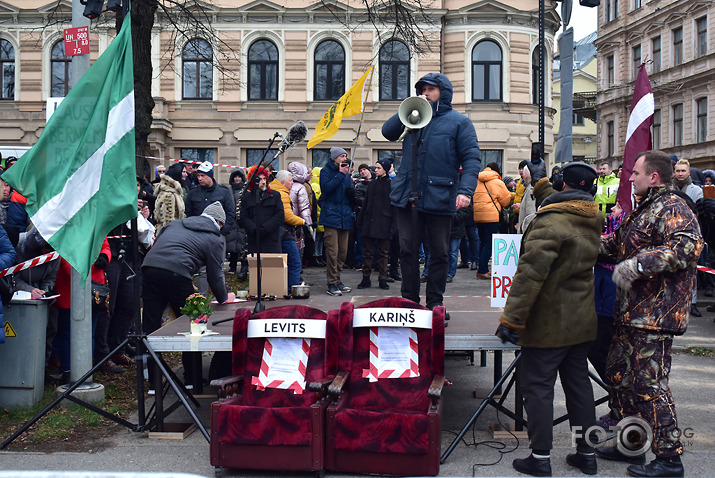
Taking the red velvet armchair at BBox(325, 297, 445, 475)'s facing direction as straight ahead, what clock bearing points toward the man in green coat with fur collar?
The man in green coat with fur collar is roughly at 9 o'clock from the red velvet armchair.

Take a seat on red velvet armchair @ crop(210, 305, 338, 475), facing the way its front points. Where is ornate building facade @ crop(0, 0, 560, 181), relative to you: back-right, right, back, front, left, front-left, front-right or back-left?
back

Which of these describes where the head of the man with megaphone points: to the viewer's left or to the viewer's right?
to the viewer's left

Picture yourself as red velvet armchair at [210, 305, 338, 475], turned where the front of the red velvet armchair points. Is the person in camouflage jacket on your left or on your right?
on your left

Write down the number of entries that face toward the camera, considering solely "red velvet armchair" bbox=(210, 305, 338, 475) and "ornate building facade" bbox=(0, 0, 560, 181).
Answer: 2

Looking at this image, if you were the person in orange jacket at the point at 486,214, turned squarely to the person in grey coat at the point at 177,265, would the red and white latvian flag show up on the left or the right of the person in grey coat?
left

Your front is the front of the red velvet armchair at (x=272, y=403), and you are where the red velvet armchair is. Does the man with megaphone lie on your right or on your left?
on your left

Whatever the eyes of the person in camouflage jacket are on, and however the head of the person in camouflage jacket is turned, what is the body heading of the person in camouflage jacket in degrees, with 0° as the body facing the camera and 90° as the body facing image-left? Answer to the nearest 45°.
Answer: approximately 90°

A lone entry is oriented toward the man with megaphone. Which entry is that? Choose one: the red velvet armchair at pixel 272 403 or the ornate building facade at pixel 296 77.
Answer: the ornate building facade

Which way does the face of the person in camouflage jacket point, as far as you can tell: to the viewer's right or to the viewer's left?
to the viewer's left
